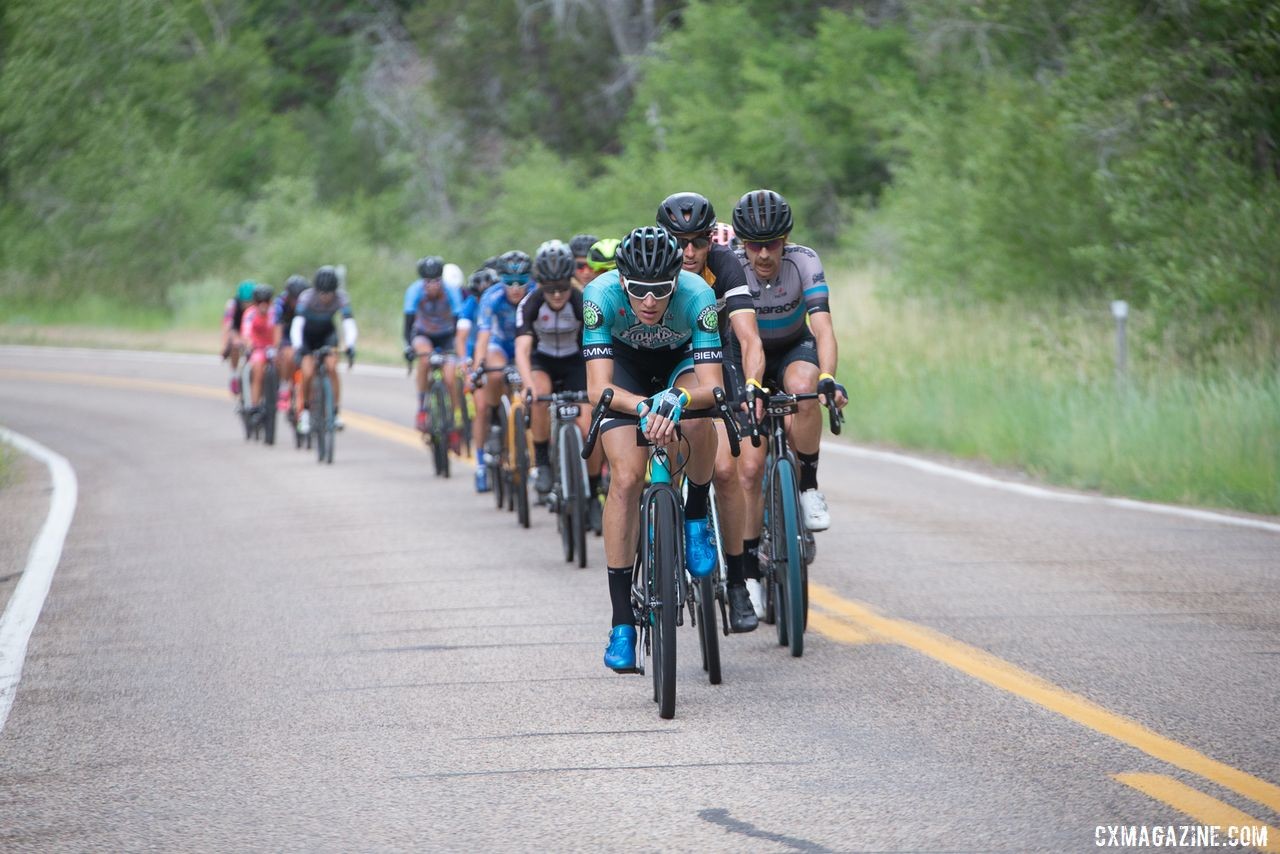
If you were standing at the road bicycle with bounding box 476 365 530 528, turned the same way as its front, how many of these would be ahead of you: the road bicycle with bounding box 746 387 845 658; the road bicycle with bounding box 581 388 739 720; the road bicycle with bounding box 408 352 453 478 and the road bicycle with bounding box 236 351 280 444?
2

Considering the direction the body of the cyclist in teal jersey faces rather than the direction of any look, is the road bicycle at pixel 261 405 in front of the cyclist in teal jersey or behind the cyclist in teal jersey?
behind

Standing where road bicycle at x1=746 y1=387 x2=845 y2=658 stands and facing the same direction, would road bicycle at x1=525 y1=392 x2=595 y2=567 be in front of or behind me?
behind

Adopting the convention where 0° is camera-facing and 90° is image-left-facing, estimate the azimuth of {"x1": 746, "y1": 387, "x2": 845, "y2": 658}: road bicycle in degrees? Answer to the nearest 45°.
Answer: approximately 0°

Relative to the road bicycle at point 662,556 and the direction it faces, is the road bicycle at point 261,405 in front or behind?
behind

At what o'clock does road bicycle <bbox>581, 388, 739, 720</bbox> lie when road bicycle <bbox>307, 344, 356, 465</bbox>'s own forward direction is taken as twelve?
road bicycle <bbox>581, 388, 739, 720</bbox> is roughly at 12 o'clock from road bicycle <bbox>307, 344, 356, 465</bbox>.

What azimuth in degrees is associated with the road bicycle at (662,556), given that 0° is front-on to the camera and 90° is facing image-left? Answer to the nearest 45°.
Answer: approximately 0°

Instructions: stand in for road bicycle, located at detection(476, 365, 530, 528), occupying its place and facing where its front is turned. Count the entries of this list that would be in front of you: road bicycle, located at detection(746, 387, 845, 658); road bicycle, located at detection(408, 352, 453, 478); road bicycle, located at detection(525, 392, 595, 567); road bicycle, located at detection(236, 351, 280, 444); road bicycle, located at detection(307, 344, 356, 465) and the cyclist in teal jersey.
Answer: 3

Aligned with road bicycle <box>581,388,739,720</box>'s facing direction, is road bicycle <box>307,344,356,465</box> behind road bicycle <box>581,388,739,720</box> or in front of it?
behind
